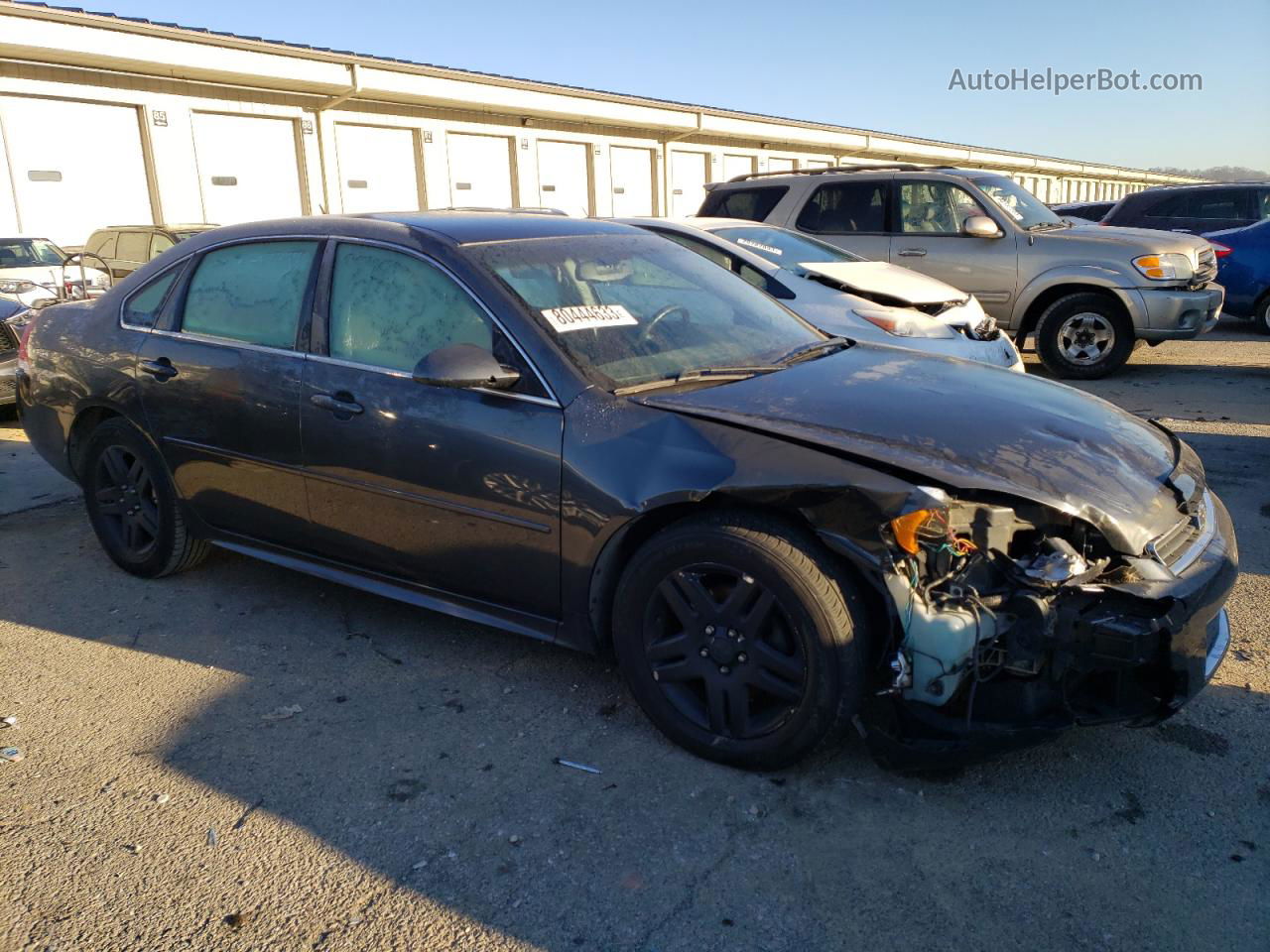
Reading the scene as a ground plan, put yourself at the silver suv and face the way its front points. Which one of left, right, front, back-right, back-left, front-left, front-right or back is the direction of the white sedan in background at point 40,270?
back

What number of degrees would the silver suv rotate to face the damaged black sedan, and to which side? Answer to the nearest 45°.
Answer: approximately 90° to its right

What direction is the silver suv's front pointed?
to the viewer's right

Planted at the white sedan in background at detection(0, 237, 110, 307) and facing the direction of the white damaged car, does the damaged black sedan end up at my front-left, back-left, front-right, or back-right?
front-right

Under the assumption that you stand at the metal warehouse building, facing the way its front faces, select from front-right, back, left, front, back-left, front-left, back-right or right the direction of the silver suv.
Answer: front

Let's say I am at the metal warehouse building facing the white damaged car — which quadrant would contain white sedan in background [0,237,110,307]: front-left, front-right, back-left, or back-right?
front-right

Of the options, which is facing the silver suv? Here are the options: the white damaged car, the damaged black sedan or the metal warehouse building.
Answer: the metal warehouse building

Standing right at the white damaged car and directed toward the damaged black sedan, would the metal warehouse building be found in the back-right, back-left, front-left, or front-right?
back-right

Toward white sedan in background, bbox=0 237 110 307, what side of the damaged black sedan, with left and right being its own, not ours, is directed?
back

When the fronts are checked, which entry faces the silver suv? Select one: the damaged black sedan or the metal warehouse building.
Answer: the metal warehouse building

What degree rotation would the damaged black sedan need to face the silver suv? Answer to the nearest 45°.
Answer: approximately 90° to its left

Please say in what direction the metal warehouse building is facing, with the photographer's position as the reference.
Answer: facing the viewer and to the right of the viewer

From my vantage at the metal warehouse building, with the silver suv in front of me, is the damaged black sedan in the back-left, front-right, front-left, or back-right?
front-right

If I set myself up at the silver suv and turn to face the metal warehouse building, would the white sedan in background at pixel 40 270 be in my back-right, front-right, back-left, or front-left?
front-left
